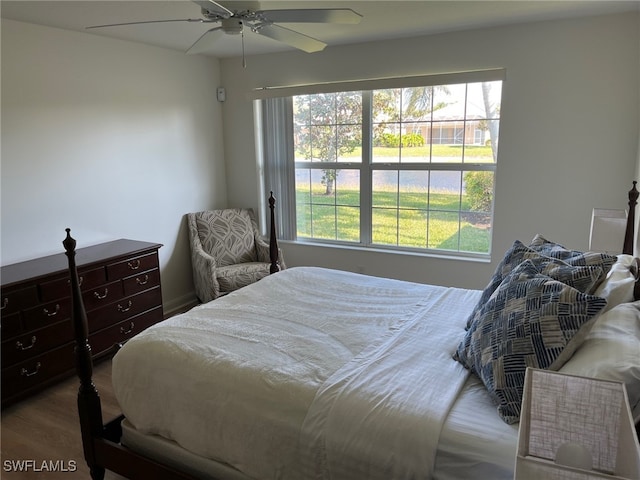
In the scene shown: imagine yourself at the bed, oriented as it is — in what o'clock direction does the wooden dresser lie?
The wooden dresser is roughly at 1 o'clock from the bed.

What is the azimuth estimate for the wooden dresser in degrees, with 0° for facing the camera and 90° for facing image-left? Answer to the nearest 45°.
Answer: approximately 315°

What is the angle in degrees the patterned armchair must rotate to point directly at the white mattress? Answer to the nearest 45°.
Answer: approximately 45° to its right

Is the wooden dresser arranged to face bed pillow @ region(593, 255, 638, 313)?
yes

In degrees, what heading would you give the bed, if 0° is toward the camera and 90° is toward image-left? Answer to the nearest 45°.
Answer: approximately 90°

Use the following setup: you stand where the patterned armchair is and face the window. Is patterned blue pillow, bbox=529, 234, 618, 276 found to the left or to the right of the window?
right

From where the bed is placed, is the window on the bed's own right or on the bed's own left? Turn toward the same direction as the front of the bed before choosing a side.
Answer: on the bed's own right
